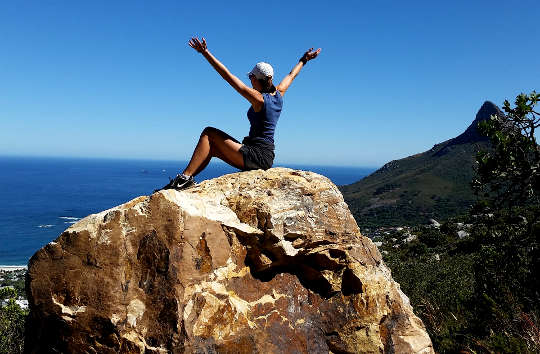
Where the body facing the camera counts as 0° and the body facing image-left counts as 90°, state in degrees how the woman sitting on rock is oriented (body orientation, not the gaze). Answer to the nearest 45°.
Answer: approximately 135°
